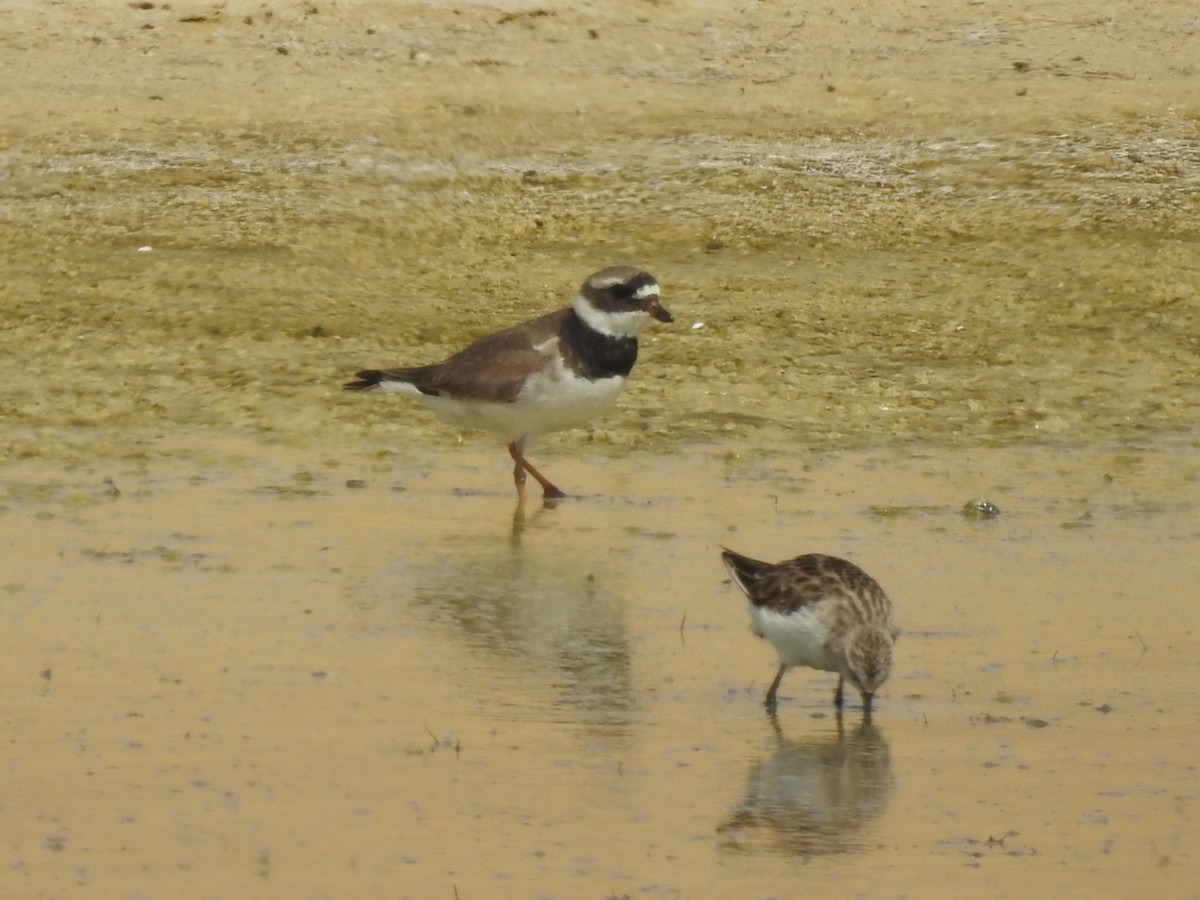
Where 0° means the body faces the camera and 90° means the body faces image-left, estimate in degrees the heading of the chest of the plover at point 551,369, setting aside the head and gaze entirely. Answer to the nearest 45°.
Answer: approximately 270°
